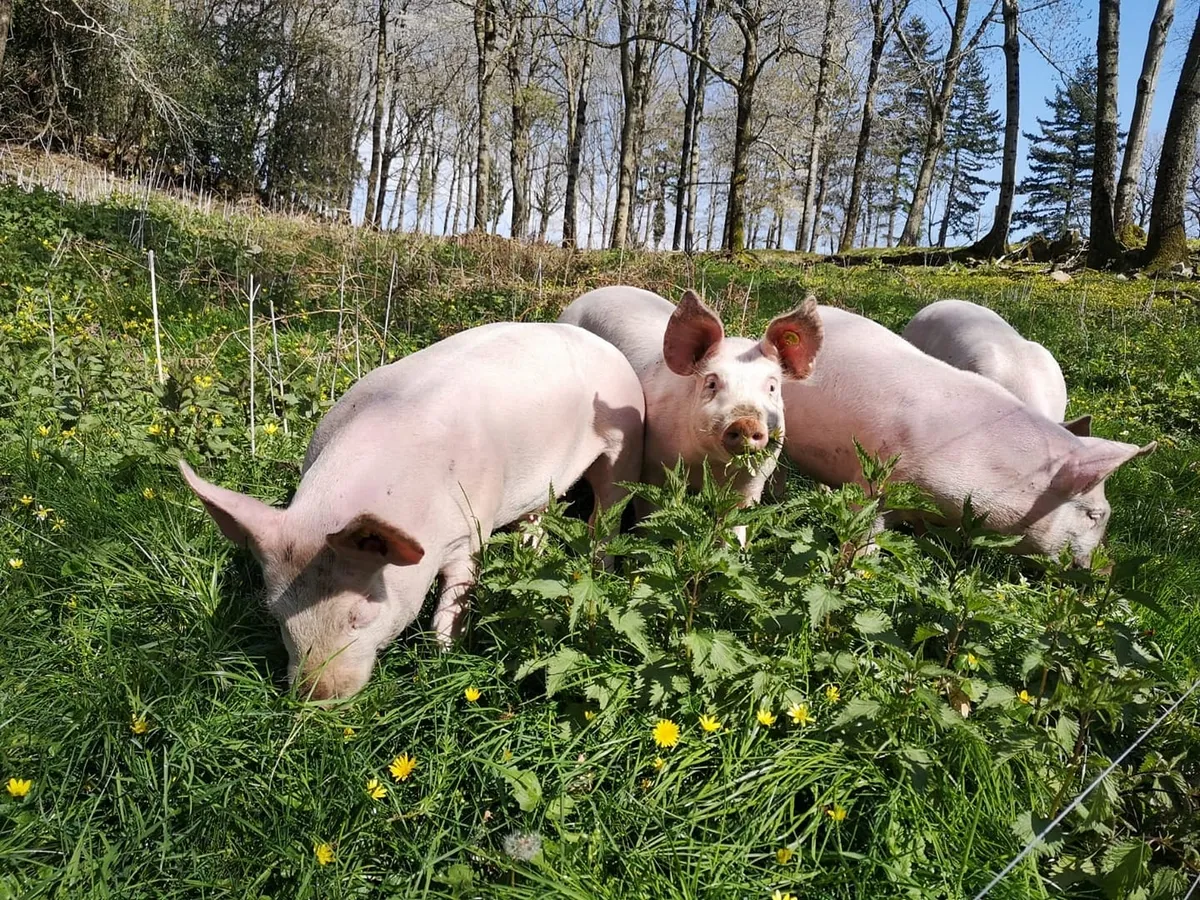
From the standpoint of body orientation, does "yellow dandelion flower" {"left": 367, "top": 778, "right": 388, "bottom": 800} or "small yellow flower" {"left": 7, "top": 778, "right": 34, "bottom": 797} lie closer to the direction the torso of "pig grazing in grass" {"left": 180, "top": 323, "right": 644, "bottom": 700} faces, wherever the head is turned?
the small yellow flower

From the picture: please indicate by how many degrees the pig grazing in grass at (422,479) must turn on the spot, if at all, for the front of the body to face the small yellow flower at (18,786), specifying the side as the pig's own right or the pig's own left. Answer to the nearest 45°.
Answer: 0° — it already faces it

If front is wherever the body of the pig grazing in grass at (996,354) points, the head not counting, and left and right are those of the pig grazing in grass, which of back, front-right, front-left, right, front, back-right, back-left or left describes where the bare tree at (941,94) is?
back-left

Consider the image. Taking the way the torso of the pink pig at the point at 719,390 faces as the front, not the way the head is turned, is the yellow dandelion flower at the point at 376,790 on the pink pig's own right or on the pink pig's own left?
on the pink pig's own right

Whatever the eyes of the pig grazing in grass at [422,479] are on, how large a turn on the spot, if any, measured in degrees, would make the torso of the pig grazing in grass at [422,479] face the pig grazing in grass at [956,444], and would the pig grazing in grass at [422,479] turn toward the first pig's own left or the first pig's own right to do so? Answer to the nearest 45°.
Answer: approximately 135° to the first pig's own left

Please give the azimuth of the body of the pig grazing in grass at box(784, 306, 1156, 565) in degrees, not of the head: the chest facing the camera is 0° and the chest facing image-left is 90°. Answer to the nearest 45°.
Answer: approximately 315°

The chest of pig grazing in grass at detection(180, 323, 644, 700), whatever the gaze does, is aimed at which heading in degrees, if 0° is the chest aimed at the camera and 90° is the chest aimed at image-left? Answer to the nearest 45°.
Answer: approximately 45°

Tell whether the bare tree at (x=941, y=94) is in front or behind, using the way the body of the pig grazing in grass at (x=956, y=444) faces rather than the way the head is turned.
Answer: behind

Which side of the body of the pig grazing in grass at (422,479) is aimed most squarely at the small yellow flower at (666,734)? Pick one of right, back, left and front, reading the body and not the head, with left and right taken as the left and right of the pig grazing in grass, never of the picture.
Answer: left

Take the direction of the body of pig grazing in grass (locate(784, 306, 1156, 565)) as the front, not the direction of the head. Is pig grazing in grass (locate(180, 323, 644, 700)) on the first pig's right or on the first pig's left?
on the first pig's right
